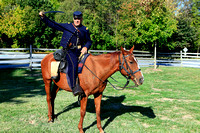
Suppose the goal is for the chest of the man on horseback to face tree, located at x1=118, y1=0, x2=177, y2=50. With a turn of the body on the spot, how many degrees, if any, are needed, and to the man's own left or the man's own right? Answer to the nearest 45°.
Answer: approximately 90° to the man's own left

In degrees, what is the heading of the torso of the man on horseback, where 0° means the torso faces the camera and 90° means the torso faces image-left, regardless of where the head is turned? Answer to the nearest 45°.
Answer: approximately 315°

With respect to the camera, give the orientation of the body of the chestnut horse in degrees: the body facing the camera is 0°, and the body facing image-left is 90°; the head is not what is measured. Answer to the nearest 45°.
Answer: approximately 315°
